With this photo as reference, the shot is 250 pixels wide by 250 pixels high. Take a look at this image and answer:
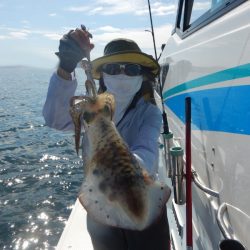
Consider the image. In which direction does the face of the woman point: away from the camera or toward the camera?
toward the camera

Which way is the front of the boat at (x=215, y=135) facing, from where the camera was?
facing away from the viewer

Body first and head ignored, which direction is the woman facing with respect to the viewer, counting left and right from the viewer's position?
facing the viewer
